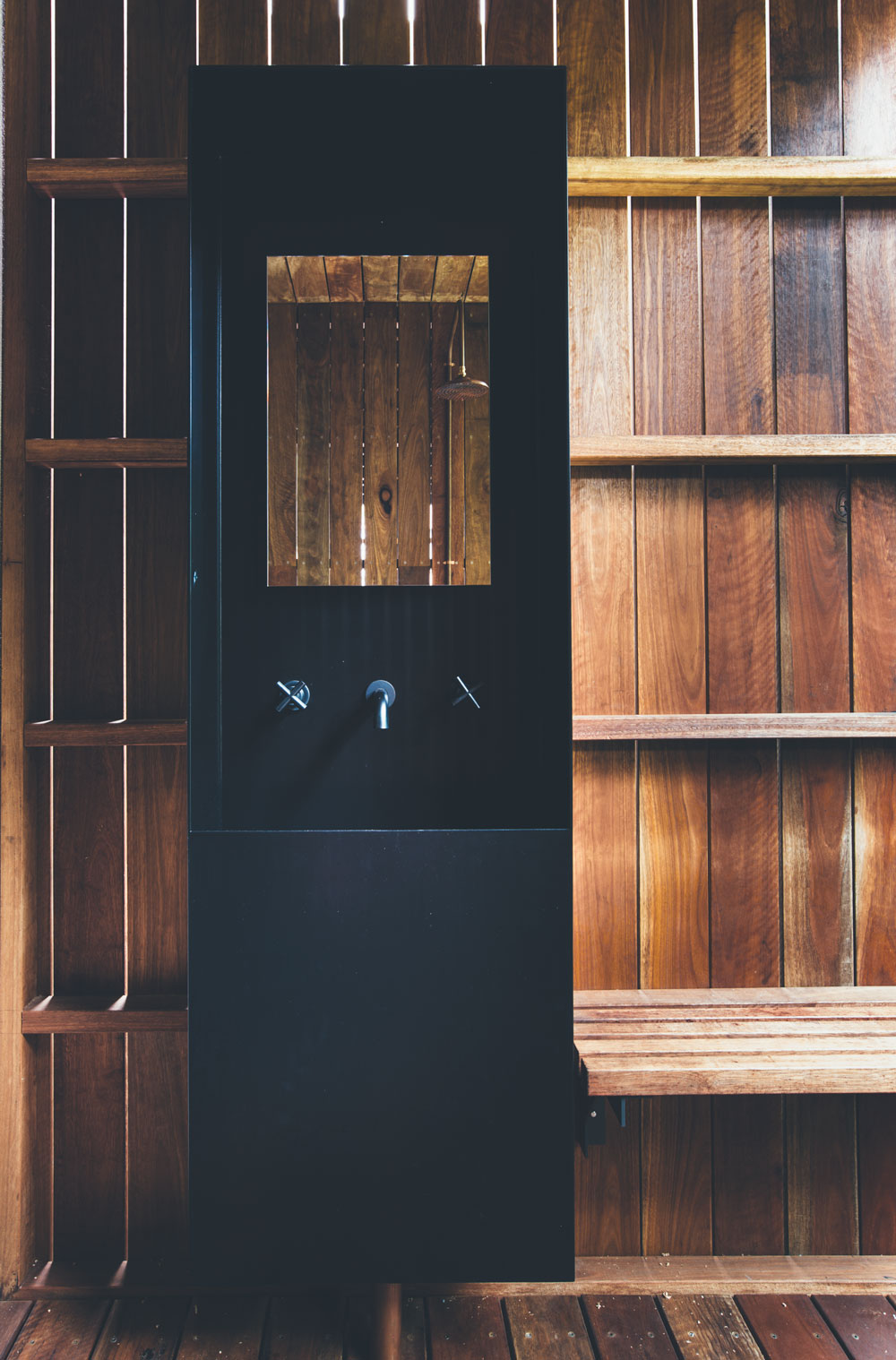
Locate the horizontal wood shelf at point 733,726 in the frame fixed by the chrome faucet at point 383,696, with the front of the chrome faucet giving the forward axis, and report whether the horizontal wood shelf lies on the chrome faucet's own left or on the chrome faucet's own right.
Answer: on the chrome faucet's own left

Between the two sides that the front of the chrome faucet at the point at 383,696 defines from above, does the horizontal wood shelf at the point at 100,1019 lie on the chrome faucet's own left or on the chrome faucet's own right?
on the chrome faucet's own right

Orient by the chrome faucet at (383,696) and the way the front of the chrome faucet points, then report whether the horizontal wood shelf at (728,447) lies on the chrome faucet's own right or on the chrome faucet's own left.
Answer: on the chrome faucet's own left

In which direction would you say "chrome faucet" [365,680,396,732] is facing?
toward the camera

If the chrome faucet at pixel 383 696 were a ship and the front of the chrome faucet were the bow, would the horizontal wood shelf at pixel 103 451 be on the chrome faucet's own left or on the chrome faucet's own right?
on the chrome faucet's own right
